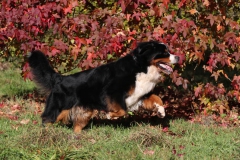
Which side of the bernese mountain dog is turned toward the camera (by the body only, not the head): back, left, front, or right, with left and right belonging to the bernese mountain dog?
right

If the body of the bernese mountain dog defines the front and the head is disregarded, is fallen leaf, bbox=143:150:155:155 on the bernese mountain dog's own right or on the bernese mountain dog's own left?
on the bernese mountain dog's own right
